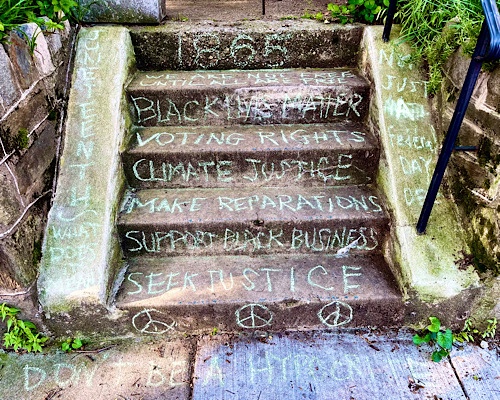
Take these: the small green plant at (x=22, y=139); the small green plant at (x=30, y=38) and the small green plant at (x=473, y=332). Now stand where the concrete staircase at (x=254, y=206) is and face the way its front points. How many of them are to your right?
2

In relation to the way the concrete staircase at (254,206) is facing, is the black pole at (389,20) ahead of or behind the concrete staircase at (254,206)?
behind

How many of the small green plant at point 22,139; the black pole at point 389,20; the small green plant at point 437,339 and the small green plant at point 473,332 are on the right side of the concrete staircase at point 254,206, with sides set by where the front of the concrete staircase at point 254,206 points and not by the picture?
1

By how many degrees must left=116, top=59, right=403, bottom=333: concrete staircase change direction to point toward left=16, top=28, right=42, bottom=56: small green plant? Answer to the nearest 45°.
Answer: approximately 90° to its right

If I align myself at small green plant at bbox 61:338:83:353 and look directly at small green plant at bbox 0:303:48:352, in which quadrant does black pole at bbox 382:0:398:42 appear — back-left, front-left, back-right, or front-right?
back-right

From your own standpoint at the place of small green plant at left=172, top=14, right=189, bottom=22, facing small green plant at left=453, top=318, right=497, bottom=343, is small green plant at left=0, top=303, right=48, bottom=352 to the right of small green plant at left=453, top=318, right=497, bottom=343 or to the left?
right

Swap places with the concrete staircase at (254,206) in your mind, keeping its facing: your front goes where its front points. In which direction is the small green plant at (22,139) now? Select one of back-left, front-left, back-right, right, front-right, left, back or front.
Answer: right

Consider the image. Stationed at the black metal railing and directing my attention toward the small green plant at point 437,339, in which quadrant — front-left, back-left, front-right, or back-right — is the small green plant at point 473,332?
front-left

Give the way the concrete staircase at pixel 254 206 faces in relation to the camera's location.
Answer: facing the viewer

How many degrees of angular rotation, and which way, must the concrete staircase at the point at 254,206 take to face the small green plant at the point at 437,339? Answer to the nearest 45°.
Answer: approximately 45° to its left

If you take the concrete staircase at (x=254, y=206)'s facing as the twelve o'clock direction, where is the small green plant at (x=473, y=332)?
The small green plant is roughly at 10 o'clock from the concrete staircase.

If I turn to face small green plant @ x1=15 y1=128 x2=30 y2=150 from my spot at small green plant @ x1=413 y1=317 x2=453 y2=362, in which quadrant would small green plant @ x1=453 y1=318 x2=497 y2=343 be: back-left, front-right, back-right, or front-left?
back-right

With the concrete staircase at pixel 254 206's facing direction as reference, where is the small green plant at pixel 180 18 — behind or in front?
behind
